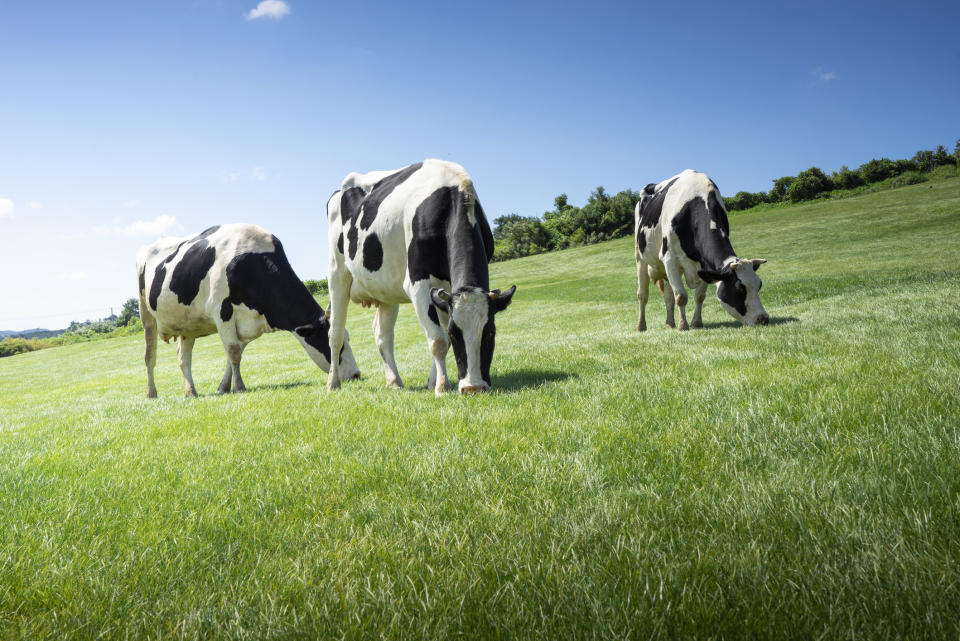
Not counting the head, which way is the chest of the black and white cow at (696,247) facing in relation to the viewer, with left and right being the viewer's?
facing the viewer and to the right of the viewer

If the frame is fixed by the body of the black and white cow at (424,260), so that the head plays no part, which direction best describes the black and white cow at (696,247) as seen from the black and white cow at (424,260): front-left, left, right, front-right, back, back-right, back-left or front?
left

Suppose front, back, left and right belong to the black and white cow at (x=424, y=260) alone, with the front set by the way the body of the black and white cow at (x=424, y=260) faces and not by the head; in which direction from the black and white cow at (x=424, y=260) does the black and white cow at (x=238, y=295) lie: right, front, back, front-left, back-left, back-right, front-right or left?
back

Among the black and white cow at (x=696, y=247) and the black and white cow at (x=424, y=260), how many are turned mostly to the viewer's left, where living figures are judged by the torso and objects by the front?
0

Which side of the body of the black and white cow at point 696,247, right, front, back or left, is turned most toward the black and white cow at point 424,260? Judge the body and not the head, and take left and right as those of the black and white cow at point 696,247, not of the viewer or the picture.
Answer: right
